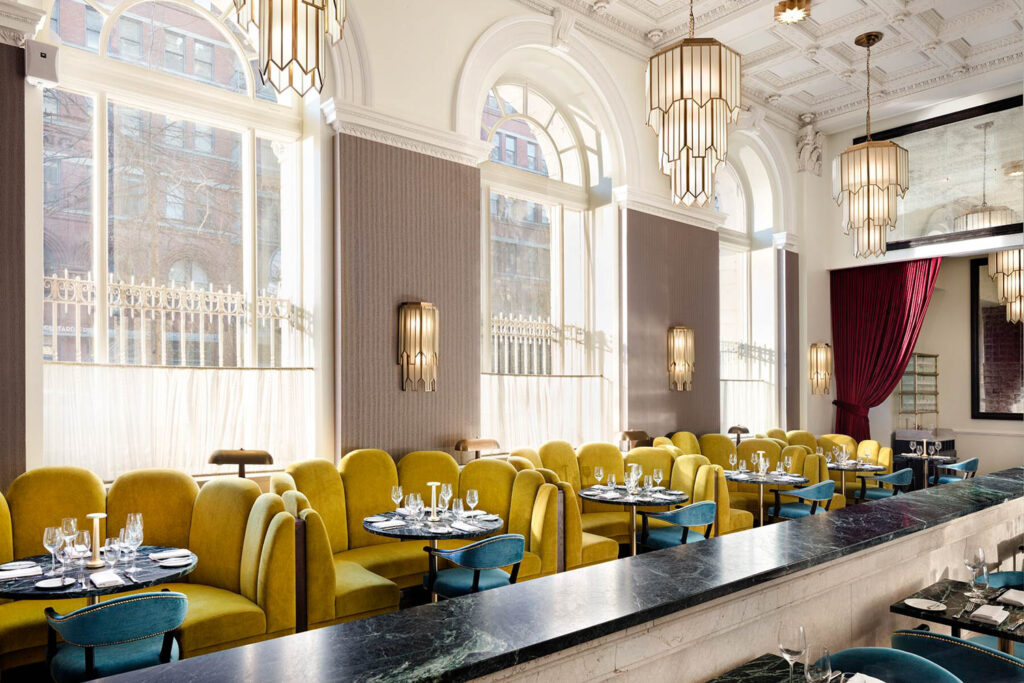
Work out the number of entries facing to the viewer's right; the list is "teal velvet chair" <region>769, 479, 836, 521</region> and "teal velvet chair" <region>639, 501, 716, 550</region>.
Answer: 0

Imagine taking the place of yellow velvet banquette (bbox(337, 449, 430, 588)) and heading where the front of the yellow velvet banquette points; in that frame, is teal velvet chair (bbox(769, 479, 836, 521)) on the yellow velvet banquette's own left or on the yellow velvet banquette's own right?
on the yellow velvet banquette's own left

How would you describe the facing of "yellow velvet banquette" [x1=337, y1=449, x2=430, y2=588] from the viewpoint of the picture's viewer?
facing the viewer and to the right of the viewer

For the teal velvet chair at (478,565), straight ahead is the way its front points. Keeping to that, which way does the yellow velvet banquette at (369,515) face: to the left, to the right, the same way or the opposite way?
the opposite way

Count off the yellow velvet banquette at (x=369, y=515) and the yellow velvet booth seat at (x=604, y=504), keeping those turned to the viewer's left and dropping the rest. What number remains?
0

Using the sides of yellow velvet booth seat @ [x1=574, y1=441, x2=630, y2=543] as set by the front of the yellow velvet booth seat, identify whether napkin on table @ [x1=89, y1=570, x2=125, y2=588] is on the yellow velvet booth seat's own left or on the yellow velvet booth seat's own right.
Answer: on the yellow velvet booth seat's own right

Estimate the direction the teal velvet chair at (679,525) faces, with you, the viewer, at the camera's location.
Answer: facing away from the viewer and to the left of the viewer

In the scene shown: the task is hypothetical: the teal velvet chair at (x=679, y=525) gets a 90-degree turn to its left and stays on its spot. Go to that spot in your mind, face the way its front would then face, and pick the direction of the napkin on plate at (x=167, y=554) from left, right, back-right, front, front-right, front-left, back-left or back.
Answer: front

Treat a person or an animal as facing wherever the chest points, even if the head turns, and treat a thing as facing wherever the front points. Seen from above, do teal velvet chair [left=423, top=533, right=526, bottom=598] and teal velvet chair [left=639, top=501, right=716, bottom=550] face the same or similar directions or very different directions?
same or similar directions

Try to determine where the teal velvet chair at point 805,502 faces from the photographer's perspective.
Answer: facing away from the viewer and to the left of the viewer

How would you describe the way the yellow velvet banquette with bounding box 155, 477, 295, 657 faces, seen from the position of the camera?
facing the viewer and to the left of the viewer
